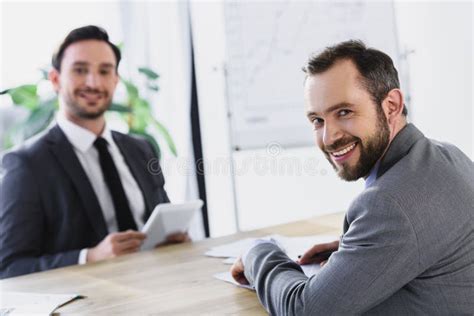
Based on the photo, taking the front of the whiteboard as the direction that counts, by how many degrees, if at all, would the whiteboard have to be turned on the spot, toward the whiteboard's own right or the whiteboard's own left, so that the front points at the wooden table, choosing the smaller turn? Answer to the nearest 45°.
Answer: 0° — it already faces it

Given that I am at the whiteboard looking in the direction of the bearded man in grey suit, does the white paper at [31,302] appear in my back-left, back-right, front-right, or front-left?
front-right

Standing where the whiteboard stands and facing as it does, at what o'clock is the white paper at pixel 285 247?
The white paper is roughly at 12 o'clock from the whiteboard.

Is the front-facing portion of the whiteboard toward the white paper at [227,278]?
yes

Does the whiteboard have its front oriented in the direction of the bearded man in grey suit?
yes

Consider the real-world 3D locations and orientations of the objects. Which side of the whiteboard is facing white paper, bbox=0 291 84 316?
front

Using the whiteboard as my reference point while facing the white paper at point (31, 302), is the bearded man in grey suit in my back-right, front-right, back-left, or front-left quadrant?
front-left

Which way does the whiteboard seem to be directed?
toward the camera

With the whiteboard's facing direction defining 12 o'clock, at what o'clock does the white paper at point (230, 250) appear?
The white paper is roughly at 12 o'clock from the whiteboard.
